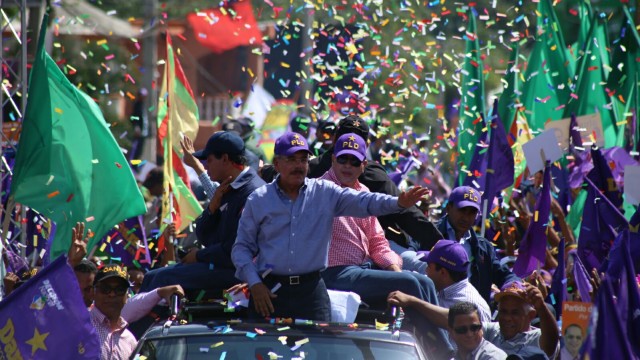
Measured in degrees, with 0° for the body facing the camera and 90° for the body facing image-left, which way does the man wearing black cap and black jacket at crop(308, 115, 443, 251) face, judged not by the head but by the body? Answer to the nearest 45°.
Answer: approximately 0°

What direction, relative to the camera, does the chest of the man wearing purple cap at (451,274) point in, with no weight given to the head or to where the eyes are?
to the viewer's left

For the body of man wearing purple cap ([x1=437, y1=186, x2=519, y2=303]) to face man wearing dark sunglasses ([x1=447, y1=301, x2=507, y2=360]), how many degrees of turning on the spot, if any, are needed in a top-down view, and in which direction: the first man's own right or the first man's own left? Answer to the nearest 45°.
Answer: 0° — they already face them

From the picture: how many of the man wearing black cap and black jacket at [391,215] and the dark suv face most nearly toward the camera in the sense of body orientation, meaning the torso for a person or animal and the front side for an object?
2

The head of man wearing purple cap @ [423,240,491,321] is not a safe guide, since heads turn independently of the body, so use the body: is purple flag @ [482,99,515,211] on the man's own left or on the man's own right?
on the man's own right
